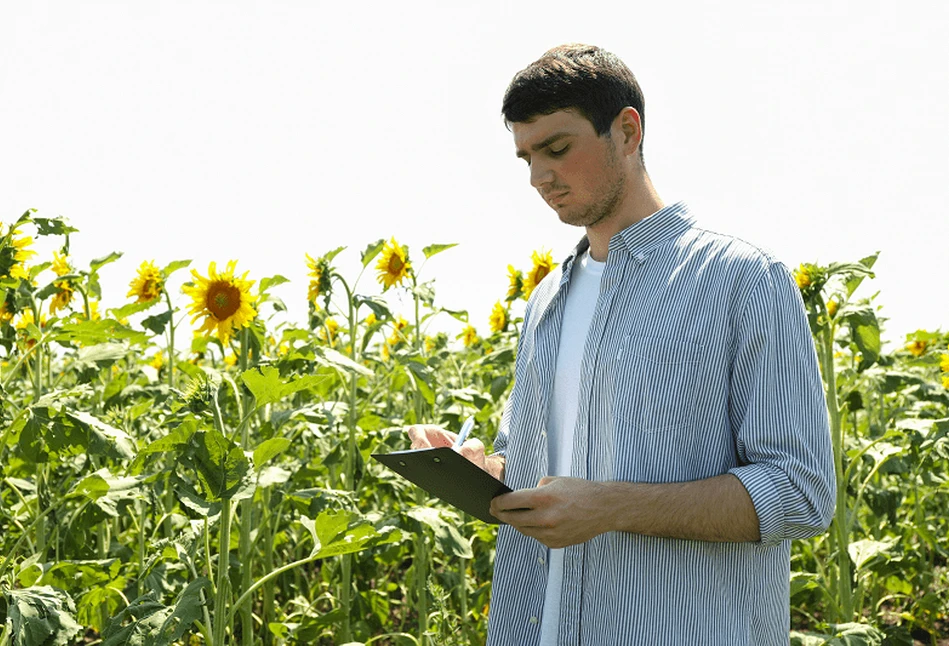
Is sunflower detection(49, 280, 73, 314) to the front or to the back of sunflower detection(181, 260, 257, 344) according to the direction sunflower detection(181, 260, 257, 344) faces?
to the back

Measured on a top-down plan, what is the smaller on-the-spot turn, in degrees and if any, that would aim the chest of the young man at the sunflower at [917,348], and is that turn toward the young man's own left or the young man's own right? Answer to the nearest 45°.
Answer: approximately 135° to the young man's own right

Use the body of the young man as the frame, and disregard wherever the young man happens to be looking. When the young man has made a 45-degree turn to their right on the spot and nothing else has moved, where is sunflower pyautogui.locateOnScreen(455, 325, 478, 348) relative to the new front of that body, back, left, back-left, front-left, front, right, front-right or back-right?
right

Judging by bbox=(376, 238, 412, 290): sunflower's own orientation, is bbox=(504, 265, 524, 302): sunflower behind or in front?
behind

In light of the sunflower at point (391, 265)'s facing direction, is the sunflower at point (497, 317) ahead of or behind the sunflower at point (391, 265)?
behind

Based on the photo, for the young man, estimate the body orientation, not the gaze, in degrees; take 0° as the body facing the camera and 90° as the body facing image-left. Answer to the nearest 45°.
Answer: approximately 45°

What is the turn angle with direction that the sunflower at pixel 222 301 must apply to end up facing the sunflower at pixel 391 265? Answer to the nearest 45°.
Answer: approximately 135° to its left

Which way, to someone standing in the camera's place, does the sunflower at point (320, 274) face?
facing to the left of the viewer
